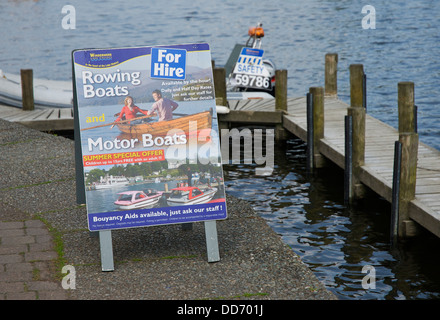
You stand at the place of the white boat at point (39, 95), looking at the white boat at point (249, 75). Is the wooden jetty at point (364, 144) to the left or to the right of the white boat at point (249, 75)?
right
